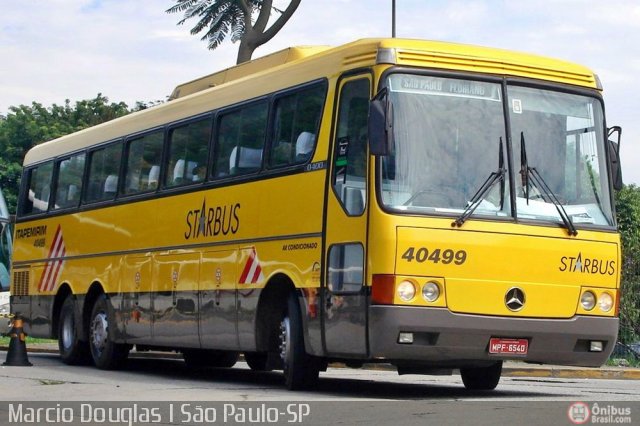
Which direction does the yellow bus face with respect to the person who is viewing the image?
facing the viewer and to the right of the viewer

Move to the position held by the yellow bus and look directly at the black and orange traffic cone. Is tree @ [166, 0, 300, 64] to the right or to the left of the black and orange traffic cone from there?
right

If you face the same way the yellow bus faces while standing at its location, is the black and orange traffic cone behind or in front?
behind

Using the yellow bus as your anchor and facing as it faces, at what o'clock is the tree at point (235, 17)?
The tree is roughly at 7 o'clock from the yellow bus.
